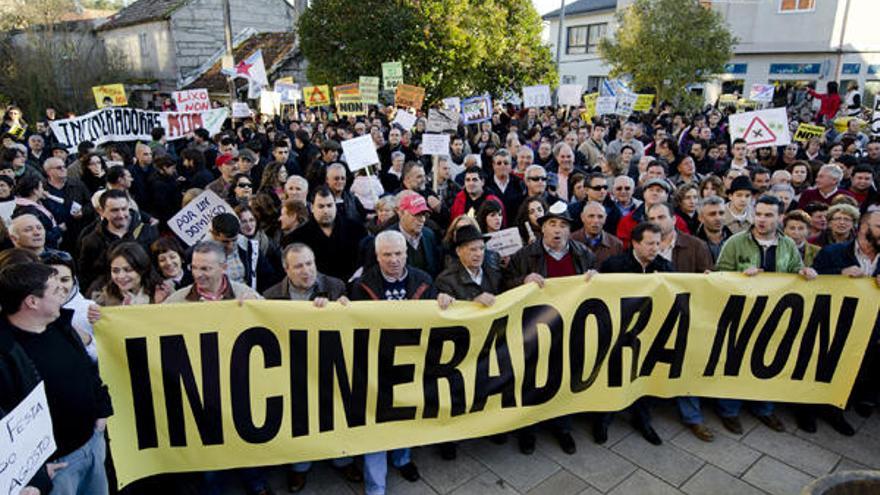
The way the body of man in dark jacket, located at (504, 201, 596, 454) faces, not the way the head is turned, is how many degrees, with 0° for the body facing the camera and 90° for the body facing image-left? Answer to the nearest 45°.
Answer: approximately 0°

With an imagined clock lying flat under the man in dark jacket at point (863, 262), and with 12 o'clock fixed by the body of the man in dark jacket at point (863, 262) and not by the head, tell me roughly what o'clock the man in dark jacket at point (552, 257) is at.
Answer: the man in dark jacket at point (552, 257) is roughly at 2 o'clock from the man in dark jacket at point (863, 262).

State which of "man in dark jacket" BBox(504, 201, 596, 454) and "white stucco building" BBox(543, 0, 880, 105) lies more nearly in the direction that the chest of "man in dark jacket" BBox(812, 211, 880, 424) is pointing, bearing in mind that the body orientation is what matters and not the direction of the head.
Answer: the man in dark jacket

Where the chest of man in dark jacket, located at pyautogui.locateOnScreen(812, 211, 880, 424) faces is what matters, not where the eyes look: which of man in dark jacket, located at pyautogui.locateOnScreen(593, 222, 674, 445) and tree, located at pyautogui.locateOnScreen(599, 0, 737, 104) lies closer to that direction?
the man in dark jacket

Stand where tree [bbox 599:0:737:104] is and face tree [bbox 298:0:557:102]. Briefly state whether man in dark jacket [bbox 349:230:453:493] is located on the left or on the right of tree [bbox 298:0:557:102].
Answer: left

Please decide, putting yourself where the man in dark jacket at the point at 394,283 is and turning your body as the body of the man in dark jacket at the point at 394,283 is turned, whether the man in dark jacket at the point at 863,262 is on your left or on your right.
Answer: on your left

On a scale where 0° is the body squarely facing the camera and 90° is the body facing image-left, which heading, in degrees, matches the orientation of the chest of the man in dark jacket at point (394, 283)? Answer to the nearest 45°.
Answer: approximately 0°

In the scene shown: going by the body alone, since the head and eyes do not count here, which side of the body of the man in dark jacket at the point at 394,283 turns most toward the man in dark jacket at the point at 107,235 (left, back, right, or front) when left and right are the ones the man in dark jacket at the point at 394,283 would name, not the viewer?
right

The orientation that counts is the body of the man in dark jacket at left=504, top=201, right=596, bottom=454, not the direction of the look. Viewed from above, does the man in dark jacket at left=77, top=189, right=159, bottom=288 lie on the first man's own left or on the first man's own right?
on the first man's own right

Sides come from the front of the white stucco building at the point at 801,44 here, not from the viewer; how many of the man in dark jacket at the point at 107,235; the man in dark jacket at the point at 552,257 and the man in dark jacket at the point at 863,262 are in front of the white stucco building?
3

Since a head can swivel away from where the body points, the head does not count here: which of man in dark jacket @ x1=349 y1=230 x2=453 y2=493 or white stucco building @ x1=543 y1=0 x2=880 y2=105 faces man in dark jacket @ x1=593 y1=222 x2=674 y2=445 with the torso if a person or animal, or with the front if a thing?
the white stucco building

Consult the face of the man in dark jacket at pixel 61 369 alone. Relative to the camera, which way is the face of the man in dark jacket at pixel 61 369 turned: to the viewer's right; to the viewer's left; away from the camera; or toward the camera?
to the viewer's right
